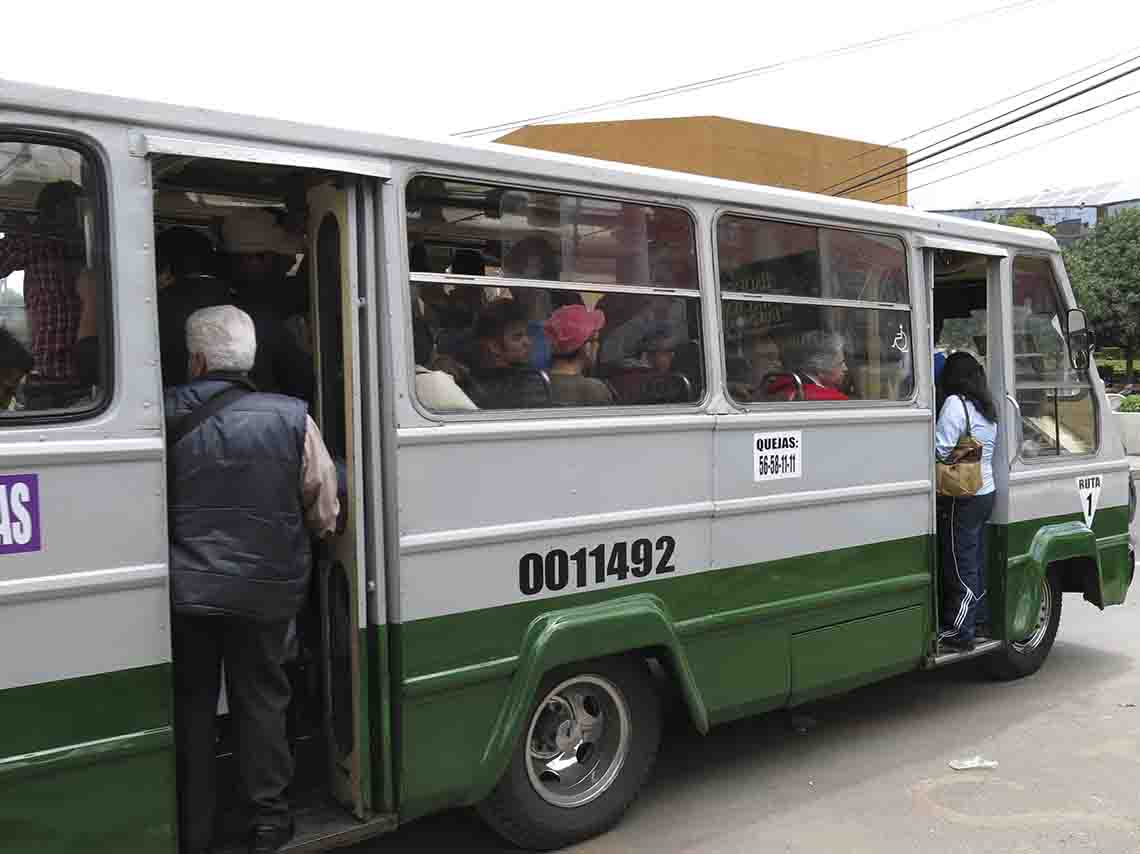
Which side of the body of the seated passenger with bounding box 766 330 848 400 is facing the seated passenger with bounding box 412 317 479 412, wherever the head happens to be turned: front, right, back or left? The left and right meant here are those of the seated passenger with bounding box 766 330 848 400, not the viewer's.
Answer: back

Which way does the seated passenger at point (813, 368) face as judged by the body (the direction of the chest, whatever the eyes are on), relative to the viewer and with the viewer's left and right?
facing away from the viewer and to the right of the viewer

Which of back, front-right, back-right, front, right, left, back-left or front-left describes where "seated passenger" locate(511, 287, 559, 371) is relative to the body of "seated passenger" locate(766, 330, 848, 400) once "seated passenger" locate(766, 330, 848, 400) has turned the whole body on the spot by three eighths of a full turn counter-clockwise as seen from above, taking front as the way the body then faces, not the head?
front-left

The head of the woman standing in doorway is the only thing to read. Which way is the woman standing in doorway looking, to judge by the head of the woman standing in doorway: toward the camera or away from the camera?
away from the camera

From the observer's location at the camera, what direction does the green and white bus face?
facing away from the viewer and to the right of the viewer

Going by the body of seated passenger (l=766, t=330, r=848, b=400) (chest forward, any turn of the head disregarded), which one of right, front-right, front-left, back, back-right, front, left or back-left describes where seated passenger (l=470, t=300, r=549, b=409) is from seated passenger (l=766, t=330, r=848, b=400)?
back

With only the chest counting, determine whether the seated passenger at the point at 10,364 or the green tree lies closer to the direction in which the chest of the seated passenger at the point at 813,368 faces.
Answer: the green tree

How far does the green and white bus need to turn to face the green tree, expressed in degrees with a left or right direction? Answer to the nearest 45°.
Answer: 0° — it already faces it

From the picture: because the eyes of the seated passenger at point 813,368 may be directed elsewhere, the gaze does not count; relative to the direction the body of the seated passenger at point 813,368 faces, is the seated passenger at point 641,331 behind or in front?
behind

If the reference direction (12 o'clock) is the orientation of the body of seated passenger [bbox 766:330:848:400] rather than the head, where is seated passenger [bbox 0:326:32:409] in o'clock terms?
seated passenger [bbox 0:326:32:409] is roughly at 6 o'clock from seated passenger [bbox 766:330:848:400].
